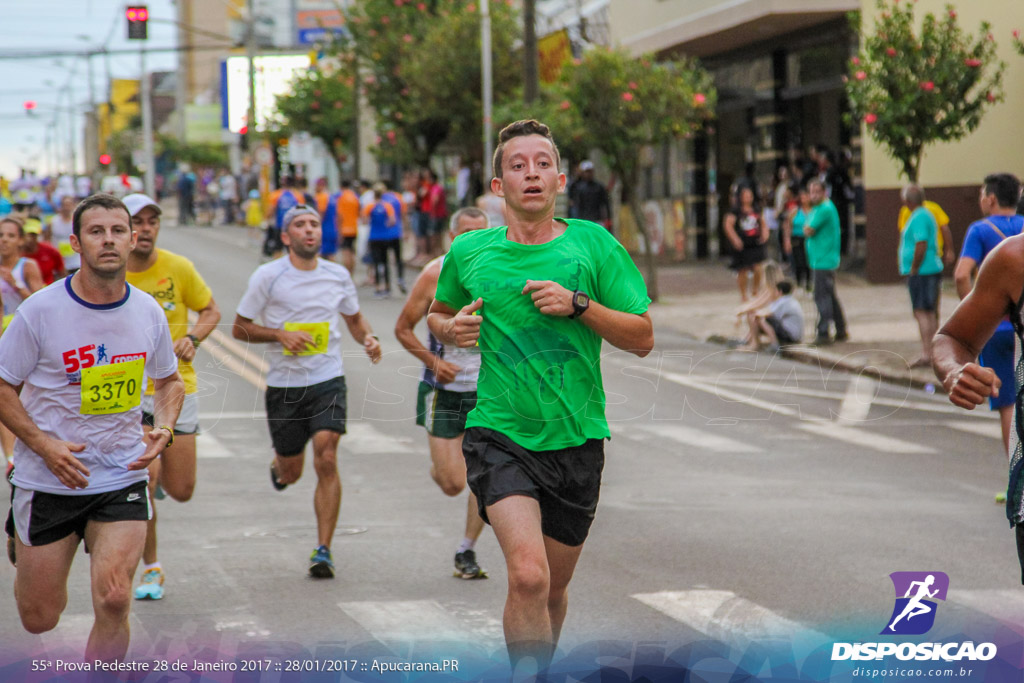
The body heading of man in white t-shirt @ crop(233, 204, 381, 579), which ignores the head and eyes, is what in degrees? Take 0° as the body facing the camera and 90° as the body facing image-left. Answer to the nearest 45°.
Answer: approximately 0°

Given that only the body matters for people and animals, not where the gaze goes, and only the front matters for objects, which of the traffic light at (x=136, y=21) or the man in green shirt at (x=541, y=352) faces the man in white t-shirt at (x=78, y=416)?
the traffic light

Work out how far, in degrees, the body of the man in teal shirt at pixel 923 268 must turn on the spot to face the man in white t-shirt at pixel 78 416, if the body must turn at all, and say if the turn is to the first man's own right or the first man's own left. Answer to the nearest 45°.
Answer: approximately 90° to the first man's own left

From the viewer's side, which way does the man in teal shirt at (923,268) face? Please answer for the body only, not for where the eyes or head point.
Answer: to the viewer's left

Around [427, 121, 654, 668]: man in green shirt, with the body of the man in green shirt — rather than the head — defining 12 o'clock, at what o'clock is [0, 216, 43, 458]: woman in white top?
The woman in white top is roughly at 5 o'clock from the man in green shirt.
